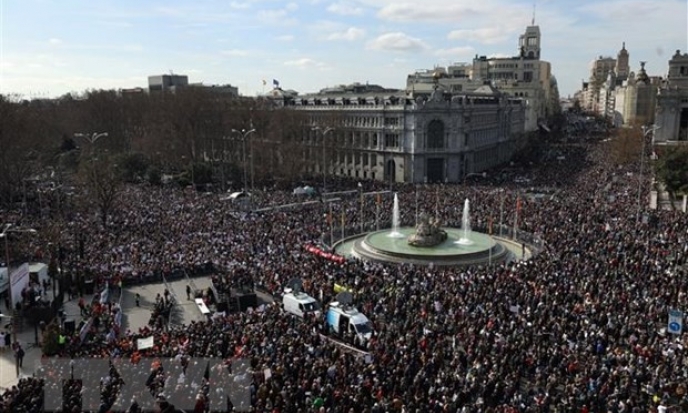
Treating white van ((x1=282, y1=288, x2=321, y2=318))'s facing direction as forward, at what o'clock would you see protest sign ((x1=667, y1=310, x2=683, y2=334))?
The protest sign is roughly at 11 o'clock from the white van.

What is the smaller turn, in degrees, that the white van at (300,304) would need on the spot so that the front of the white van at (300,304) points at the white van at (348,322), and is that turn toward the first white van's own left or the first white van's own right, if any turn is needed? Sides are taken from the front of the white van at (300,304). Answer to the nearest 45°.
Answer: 0° — it already faces it

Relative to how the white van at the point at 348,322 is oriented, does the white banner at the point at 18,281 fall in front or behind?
behind

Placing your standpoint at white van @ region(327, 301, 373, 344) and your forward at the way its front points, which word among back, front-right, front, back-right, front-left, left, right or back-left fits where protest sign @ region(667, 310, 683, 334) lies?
front-left

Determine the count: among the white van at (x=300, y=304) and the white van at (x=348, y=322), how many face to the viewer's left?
0

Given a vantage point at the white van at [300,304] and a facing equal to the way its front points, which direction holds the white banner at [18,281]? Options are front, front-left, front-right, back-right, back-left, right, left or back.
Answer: back-right

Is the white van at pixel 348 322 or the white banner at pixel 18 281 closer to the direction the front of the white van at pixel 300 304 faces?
the white van

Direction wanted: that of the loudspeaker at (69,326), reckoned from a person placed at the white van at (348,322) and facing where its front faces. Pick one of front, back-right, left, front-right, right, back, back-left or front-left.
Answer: back-right

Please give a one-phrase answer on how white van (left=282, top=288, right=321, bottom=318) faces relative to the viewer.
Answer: facing the viewer and to the right of the viewer

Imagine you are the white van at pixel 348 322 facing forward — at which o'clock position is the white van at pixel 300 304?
the white van at pixel 300 304 is roughly at 6 o'clock from the white van at pixel 348 322.

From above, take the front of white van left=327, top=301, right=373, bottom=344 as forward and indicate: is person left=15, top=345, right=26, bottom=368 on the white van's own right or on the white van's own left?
on the white van's own right

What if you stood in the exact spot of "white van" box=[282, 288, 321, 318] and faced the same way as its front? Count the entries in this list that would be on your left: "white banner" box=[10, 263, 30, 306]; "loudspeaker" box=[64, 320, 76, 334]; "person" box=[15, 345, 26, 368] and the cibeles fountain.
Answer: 1

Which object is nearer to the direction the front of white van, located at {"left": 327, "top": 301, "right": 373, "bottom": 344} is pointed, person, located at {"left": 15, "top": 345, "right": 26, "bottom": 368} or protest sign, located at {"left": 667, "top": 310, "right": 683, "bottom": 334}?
the protest sign

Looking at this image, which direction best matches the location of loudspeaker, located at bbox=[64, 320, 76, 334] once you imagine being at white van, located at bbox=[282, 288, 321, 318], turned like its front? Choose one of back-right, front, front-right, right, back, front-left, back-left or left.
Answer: back-right
